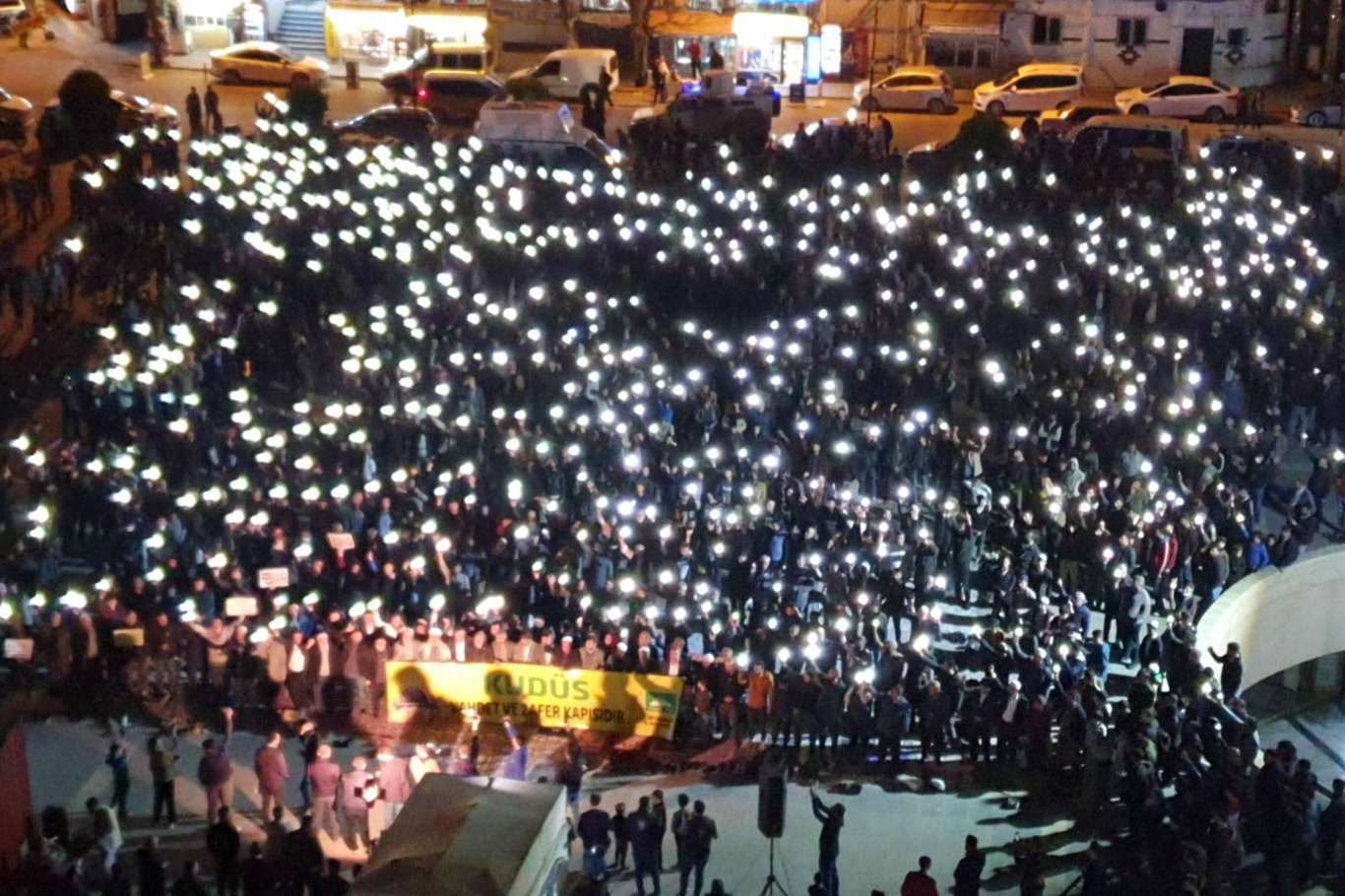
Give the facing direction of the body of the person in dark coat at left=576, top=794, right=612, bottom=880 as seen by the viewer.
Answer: away from the camera

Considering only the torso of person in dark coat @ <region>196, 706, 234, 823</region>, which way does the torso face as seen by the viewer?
away from the camera

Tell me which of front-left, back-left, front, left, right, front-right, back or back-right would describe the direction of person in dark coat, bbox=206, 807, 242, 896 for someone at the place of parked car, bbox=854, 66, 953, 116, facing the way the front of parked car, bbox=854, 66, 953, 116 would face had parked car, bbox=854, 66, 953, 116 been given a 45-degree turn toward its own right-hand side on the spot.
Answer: back-left

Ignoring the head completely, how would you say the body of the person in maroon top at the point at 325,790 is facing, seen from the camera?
away from the camera

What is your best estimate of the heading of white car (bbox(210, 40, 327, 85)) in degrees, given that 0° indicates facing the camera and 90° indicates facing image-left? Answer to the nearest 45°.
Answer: approximately 270°

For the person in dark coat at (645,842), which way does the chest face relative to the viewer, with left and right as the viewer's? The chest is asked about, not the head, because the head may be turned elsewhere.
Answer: facing away from the viewer

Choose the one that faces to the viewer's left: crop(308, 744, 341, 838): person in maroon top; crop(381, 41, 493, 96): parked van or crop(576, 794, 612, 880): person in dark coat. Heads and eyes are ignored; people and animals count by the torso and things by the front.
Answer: the parked van

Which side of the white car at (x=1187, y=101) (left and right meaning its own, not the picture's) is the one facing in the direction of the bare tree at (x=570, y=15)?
front

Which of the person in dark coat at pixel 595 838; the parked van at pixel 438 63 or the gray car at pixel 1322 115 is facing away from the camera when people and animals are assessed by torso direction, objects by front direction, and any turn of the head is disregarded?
the person in dark coat

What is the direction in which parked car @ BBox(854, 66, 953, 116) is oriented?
to the viewer's left
